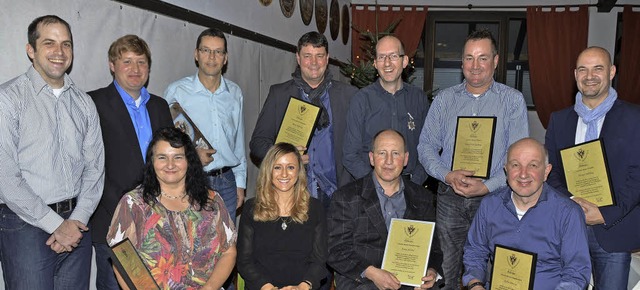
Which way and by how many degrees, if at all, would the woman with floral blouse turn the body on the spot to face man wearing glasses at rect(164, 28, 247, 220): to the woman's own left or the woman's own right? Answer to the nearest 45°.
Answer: approximately 180°

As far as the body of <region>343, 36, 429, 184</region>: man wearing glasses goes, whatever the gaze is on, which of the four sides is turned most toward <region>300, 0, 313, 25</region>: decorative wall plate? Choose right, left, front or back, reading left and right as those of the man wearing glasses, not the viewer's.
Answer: back

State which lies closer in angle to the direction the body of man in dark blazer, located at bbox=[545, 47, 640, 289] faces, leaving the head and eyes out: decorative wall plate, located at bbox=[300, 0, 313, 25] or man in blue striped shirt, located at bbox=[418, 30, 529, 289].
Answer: the man in blue striped shirt

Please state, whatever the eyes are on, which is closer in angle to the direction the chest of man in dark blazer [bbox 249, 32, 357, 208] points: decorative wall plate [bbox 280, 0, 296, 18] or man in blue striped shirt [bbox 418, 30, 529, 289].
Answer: the man in blue striped shirt

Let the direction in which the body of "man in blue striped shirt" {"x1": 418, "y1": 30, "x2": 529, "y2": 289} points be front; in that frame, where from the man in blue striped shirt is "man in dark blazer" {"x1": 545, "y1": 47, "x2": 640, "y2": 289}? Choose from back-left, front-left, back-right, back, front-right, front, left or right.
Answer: left

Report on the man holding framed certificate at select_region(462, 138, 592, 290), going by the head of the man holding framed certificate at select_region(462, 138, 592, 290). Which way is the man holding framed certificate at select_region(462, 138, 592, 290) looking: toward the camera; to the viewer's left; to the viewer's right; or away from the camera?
toward the camera

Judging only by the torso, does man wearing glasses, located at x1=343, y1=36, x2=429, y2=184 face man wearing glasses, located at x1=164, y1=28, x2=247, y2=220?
no

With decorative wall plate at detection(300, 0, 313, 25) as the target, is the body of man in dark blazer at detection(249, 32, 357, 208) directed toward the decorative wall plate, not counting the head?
no

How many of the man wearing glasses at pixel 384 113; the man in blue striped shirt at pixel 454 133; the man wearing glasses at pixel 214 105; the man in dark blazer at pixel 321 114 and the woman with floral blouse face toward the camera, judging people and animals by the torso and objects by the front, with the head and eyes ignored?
5

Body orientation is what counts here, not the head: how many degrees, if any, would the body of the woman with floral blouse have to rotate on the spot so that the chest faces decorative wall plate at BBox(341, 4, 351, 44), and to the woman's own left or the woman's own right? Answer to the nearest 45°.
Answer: approximately 135° to the woman's own left

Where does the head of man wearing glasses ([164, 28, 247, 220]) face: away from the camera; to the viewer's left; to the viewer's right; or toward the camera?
toward the camera

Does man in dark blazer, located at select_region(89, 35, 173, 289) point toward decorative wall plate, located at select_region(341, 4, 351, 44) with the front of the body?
no

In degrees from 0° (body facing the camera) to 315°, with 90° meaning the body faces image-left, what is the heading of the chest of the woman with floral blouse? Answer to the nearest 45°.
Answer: approximately 0°

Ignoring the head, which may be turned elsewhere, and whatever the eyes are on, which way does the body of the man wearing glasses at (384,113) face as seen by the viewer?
toward the camera

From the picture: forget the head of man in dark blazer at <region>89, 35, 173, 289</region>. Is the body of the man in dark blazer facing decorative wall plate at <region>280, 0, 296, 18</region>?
no

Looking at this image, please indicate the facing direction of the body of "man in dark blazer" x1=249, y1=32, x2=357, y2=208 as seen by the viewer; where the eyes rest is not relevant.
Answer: toward the camera

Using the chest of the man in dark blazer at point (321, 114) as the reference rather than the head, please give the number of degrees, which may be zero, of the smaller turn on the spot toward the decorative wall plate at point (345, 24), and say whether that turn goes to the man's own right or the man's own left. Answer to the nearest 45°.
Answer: approximately 180°
